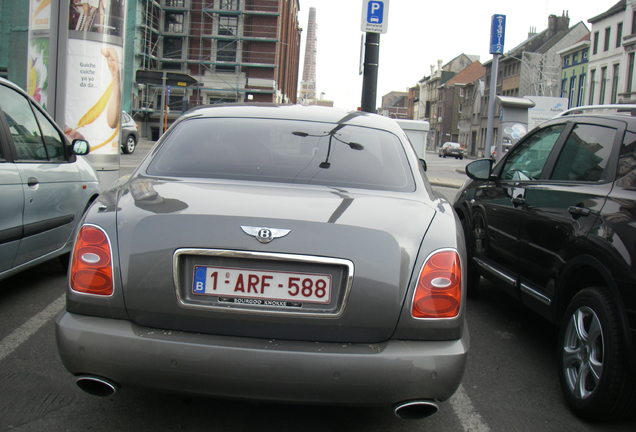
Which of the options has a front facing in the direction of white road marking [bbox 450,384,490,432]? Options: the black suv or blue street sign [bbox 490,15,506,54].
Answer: the blue street sign

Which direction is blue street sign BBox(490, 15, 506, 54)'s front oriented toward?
toward the camera

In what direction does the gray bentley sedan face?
away from the camera

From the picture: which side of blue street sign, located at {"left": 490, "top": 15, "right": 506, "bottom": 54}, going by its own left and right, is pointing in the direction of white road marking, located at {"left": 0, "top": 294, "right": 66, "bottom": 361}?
front

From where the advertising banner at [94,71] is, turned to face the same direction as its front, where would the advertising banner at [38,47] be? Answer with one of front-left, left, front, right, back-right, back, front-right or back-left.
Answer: back-right

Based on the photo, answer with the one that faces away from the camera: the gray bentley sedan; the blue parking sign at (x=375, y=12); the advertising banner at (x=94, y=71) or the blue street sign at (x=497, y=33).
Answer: the gray bentley sedan

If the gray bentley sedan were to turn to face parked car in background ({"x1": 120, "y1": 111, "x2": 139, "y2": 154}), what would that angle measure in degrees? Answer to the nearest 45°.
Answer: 0° — it already faces it

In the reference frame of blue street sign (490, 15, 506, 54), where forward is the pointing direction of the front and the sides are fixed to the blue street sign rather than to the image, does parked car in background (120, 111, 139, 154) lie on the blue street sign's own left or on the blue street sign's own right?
on the blue street sign's own right

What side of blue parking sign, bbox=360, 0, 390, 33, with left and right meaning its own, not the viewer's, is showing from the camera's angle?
front

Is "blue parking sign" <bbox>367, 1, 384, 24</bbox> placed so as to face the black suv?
yes

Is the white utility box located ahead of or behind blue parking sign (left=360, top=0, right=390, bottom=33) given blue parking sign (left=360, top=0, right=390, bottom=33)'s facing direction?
behind
